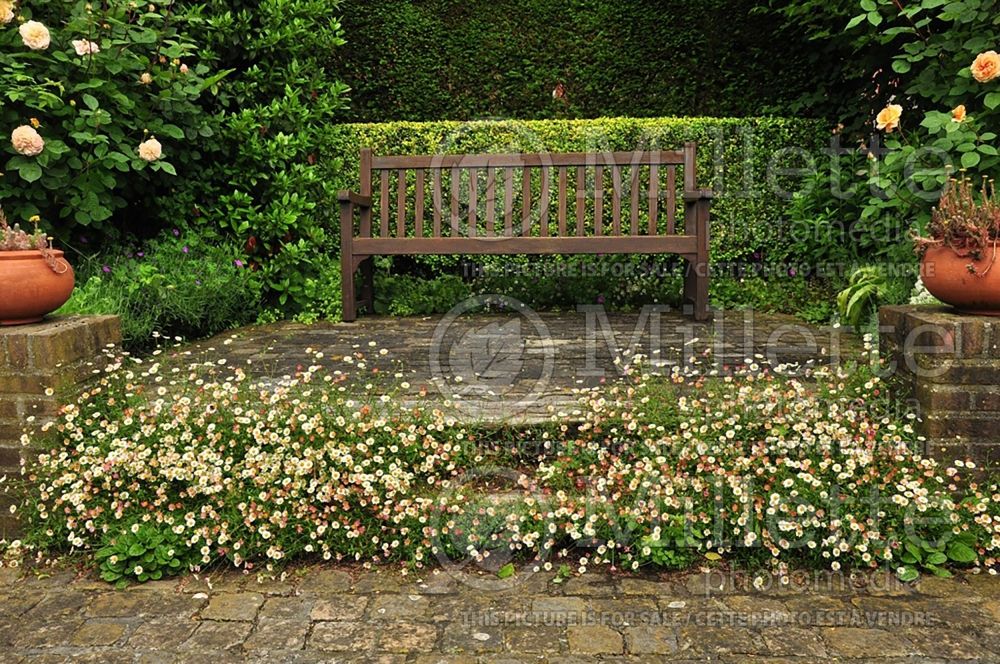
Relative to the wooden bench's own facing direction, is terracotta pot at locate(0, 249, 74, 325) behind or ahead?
ahead

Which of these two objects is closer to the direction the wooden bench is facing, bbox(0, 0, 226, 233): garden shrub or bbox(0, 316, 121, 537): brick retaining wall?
the brick retaining wall

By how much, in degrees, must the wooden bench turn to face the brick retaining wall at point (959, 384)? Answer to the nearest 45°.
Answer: approximately 45° to its left

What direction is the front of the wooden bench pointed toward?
toward the camera

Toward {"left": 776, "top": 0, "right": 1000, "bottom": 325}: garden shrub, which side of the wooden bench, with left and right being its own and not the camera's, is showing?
left

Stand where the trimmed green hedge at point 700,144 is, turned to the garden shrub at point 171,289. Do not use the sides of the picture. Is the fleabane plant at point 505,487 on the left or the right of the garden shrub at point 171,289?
left

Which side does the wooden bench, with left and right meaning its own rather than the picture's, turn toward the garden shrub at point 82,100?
right

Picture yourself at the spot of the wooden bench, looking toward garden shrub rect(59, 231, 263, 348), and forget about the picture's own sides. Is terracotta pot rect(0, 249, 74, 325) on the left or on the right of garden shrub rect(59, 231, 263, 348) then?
left

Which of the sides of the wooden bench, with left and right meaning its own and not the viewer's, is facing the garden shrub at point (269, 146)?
right

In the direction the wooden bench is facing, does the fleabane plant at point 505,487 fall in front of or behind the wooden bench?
in front

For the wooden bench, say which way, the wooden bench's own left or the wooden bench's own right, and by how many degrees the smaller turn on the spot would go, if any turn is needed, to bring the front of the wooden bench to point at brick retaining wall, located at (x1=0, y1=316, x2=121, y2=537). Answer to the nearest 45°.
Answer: approximately 45° to the wooden bench's own right
